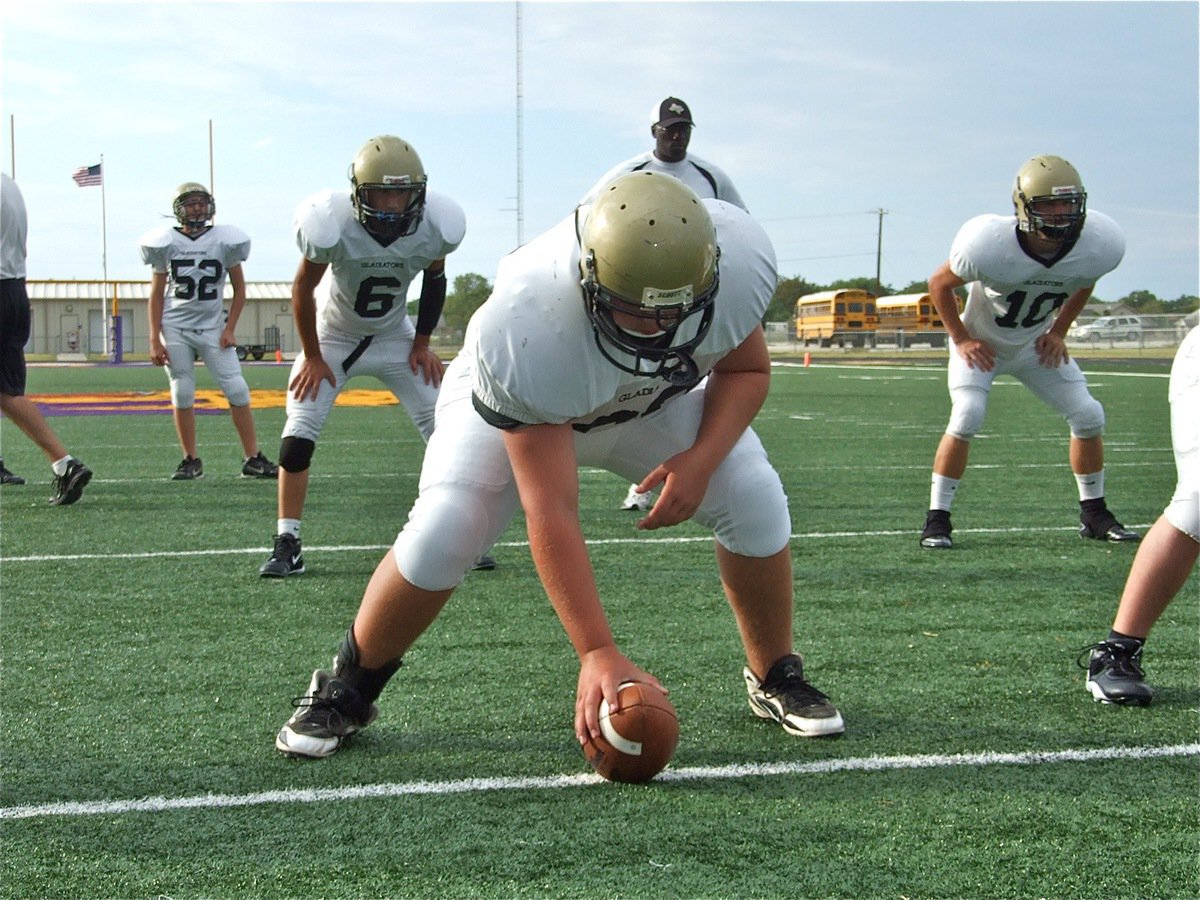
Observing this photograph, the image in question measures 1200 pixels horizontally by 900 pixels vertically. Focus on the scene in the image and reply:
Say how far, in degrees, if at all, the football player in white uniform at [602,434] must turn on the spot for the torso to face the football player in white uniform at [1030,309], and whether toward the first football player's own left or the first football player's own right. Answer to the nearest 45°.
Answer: approximately 135° to the first football player's own left

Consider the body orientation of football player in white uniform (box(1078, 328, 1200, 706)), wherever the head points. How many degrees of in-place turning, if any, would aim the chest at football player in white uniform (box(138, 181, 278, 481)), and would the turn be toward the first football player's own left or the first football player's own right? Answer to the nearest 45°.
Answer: approximately 135° to the first football player's own right

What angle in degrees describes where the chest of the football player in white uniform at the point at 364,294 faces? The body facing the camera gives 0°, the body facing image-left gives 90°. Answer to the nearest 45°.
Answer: approximately 0°

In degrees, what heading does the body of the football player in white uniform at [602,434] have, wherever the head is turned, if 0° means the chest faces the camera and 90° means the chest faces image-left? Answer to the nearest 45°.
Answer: approximately 0°

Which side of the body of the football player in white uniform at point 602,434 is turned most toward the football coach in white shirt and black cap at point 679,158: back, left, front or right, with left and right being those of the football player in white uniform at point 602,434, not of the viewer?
back
